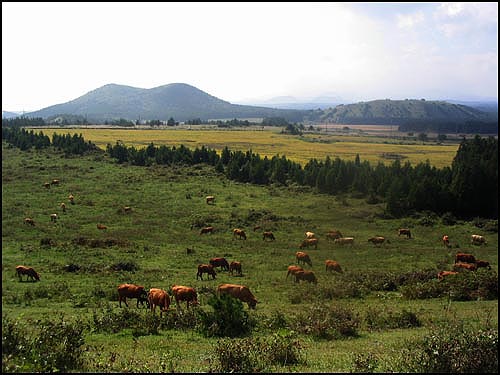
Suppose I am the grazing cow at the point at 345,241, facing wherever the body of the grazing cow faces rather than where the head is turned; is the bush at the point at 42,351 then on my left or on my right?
on my left

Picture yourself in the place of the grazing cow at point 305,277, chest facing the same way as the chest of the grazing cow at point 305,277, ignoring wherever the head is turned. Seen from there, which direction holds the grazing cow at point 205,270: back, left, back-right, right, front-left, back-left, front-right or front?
back

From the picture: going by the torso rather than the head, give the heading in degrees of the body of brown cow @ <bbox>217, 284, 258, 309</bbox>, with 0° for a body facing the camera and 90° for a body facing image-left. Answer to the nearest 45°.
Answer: approximately 270°

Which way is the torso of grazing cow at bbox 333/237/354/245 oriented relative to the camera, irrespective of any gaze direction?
to the viewer's left

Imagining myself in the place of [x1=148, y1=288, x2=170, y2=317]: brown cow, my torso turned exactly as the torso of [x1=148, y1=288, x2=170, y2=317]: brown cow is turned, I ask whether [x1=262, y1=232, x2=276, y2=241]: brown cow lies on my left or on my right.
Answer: on my left

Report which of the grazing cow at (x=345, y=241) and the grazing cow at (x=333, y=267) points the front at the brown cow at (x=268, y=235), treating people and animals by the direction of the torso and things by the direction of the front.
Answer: the grazing cow at (x=345, y=241)

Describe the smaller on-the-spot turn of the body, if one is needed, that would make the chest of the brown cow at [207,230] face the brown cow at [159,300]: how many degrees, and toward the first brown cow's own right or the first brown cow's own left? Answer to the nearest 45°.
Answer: approximately 90° to the first brown cow's own left

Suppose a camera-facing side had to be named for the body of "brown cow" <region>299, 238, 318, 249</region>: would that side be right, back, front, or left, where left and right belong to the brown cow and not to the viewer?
left

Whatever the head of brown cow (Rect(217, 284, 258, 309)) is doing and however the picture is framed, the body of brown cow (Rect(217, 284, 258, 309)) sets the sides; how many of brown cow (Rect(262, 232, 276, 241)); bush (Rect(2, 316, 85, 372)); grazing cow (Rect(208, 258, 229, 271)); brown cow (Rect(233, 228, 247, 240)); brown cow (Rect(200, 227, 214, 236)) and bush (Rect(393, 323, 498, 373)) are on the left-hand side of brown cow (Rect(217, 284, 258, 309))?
4

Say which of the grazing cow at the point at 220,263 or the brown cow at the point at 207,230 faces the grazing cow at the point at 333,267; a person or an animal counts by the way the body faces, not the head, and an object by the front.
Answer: the grazing cow at the point at 220,263

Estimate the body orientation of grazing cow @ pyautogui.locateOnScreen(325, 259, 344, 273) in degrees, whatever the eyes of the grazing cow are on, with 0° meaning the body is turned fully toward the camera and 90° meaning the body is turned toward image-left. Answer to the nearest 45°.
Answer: approximately 270°

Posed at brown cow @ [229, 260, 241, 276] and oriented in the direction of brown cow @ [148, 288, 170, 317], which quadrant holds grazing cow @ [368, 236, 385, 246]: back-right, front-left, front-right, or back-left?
back-left
